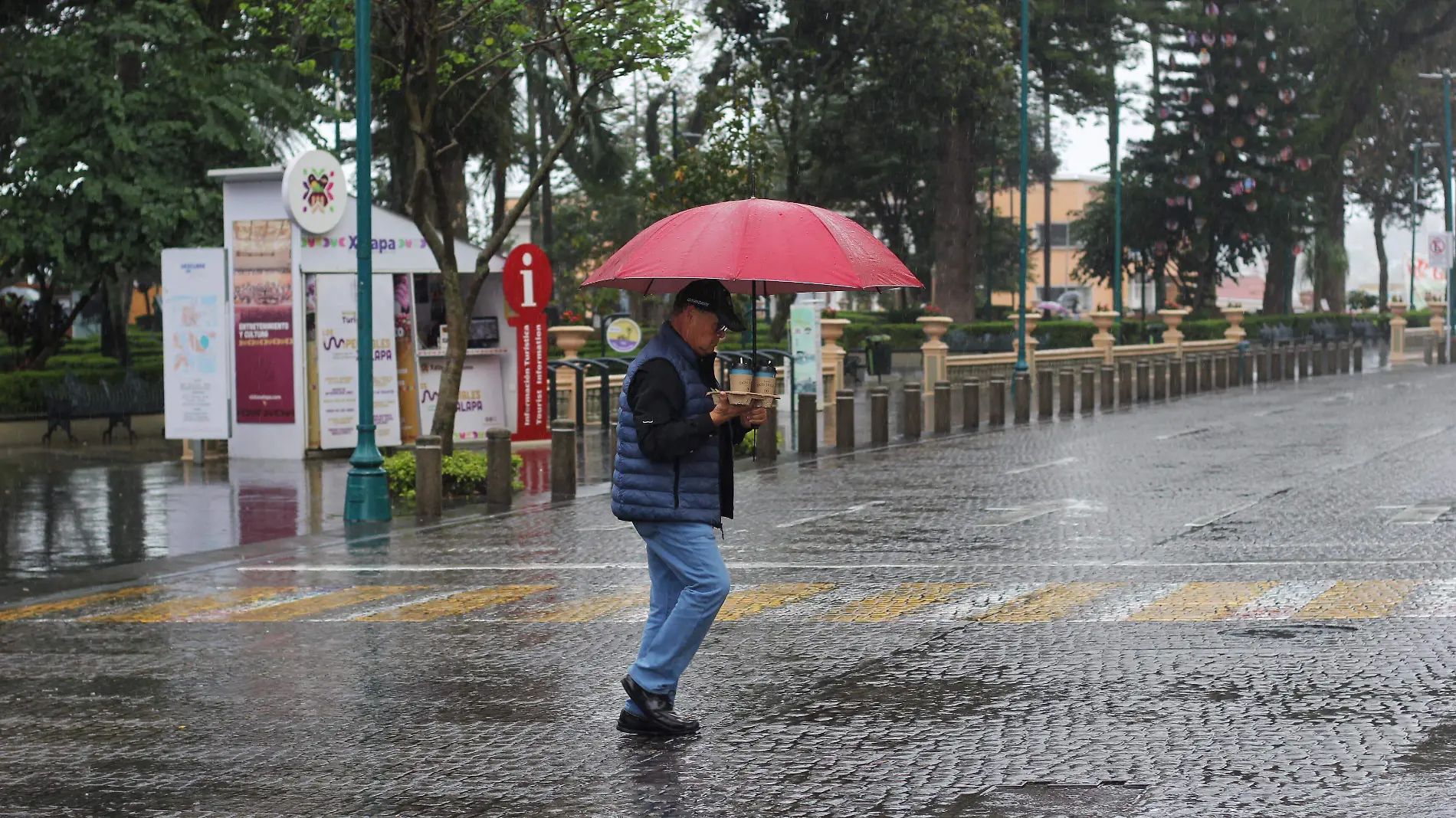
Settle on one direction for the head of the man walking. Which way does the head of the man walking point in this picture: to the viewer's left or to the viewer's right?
to the viewer's right

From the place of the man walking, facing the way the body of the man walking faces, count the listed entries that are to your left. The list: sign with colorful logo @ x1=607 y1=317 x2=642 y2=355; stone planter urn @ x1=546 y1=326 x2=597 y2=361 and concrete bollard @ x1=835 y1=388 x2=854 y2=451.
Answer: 3

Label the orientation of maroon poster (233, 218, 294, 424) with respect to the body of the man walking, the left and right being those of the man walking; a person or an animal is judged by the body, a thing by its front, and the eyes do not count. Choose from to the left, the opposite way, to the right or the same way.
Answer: to the right

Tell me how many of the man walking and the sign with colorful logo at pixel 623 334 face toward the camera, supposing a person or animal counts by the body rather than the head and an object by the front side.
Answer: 1

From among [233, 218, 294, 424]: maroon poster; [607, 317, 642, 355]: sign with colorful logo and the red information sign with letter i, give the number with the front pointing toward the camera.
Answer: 3

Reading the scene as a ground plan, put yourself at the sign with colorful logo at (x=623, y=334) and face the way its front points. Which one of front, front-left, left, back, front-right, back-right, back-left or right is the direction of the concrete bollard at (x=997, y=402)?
front-left

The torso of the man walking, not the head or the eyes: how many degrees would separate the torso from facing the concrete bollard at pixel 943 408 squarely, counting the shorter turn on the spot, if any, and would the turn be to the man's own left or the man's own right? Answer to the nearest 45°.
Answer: approximately 90° to the man's own left

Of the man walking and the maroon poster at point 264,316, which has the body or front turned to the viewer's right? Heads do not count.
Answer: the man walking

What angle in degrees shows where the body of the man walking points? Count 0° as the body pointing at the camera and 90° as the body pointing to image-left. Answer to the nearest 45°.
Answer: approximately 270°

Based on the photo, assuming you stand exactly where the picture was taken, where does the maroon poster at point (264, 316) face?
facing the viewer

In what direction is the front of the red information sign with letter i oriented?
toward the camera

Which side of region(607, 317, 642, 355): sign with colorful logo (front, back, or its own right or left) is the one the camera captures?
front
